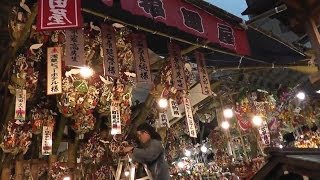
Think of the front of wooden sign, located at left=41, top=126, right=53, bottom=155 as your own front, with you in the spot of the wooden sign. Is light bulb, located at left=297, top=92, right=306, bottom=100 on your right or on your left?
on your left

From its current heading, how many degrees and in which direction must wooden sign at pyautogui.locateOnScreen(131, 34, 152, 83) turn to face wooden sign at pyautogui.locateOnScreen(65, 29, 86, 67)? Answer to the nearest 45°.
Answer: approximately 45° to its right

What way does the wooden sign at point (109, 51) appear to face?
toward the camera

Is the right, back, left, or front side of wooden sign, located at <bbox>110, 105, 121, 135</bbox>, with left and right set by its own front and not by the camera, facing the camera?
front

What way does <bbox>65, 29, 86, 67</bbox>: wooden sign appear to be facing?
toward the camera

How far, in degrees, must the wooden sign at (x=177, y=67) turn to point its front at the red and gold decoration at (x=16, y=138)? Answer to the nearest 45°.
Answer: approximately 90° to its right

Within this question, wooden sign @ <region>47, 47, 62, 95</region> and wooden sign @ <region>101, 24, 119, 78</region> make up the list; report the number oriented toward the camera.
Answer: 2
